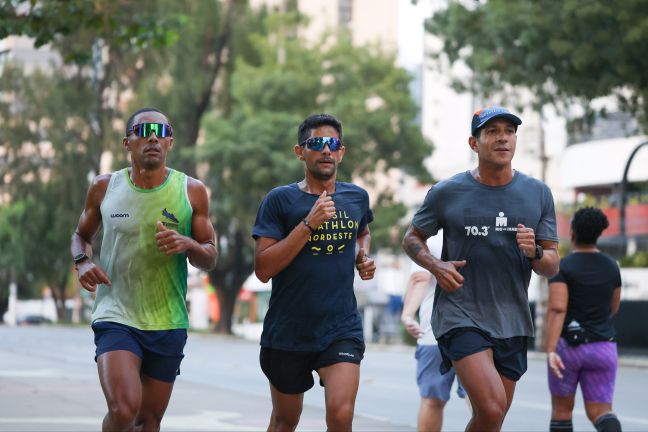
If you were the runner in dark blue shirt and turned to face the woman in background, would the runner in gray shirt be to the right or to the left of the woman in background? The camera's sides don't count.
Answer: right

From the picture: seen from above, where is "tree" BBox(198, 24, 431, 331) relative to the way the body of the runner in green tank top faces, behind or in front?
behind

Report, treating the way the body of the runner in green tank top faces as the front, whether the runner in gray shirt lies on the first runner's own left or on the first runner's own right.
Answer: on the first runner's own left

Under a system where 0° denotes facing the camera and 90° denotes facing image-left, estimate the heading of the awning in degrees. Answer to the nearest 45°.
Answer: approximately 45°

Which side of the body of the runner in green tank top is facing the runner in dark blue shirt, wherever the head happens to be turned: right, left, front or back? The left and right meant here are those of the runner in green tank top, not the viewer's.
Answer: left

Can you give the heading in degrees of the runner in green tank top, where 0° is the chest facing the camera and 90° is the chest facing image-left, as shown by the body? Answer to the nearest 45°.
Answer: approximately 0°
